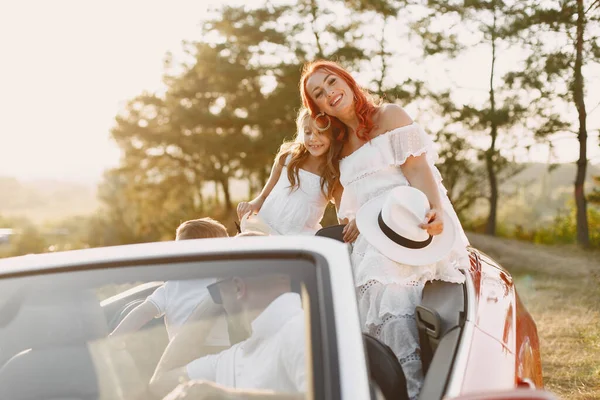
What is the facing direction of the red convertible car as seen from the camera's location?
facing the viewer and to the left of the viewer

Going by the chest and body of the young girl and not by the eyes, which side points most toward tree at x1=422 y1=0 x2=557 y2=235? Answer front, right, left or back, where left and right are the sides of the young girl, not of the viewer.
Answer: back

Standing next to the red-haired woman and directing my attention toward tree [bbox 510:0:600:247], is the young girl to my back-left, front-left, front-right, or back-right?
front-left

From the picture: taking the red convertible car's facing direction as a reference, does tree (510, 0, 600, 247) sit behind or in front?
behind

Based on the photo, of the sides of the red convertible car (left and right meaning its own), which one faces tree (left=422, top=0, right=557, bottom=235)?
back

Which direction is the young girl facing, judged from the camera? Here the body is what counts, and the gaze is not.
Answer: toward the camera
